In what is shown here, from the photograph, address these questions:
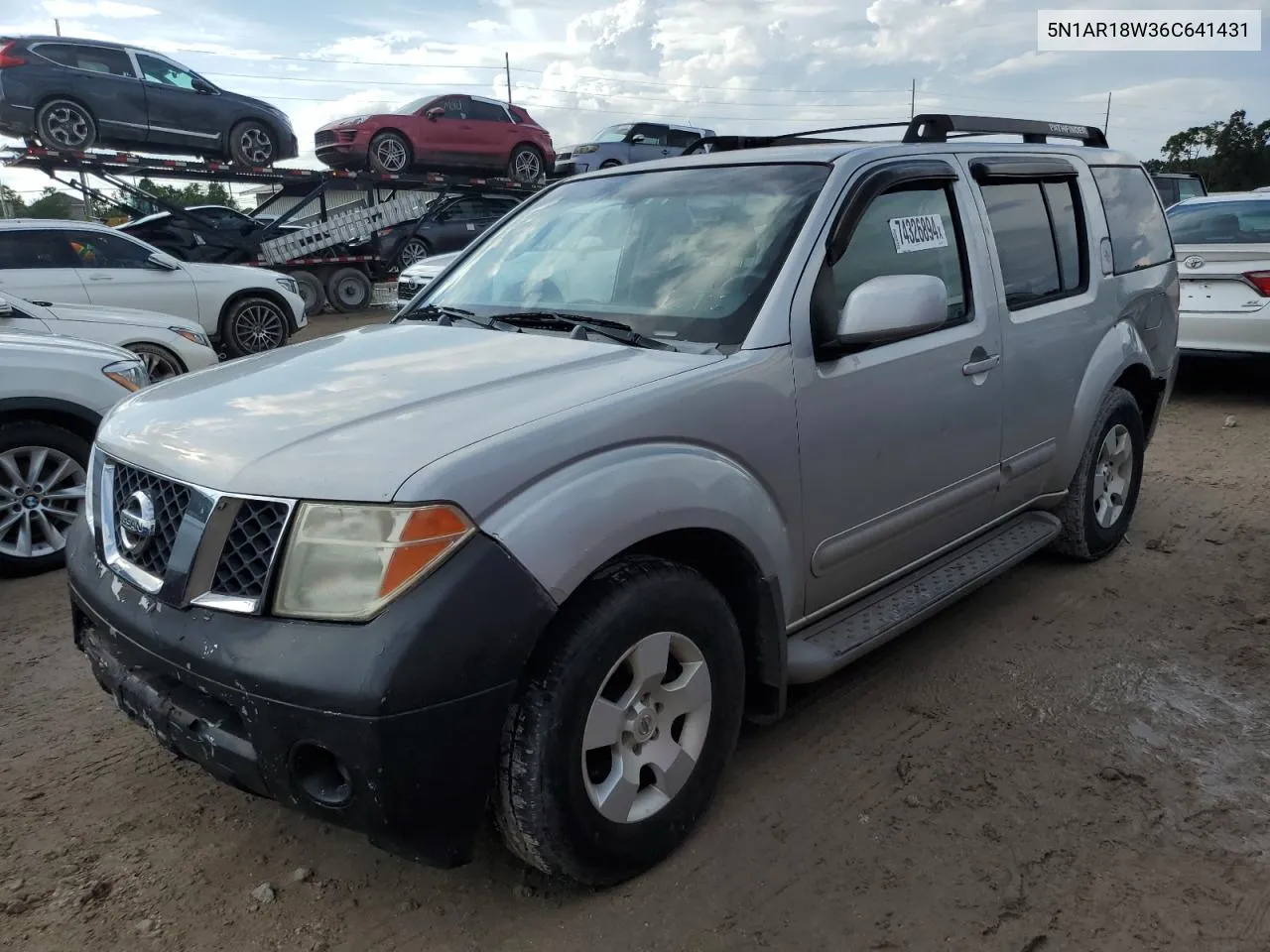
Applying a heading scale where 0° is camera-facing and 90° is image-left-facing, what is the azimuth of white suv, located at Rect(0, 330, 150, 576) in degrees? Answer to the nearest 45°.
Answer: approximately 270°

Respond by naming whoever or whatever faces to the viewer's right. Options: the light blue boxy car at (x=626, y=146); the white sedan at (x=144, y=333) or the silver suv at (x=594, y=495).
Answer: the white sedan

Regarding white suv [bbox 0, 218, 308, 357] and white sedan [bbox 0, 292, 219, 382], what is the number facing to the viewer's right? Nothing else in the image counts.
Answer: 2

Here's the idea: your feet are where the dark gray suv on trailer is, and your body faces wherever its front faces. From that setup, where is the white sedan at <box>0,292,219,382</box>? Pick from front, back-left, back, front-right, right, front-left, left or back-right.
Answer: right

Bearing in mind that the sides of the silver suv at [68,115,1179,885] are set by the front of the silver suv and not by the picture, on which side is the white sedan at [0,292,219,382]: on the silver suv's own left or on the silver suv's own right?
on the silver suv's own right

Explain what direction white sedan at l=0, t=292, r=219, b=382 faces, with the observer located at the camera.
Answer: facing to the right of the viewer

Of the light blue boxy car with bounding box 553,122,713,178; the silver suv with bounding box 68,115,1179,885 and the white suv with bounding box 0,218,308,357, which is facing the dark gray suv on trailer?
the light blue boxy car with bounding box 553,122,713,178

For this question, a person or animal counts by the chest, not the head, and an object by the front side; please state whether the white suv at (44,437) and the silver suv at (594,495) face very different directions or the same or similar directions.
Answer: very different directions

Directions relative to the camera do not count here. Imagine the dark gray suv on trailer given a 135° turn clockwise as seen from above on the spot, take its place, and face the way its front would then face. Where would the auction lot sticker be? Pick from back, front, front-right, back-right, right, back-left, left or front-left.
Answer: front-left

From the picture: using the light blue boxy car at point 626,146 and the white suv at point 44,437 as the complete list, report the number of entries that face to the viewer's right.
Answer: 1
